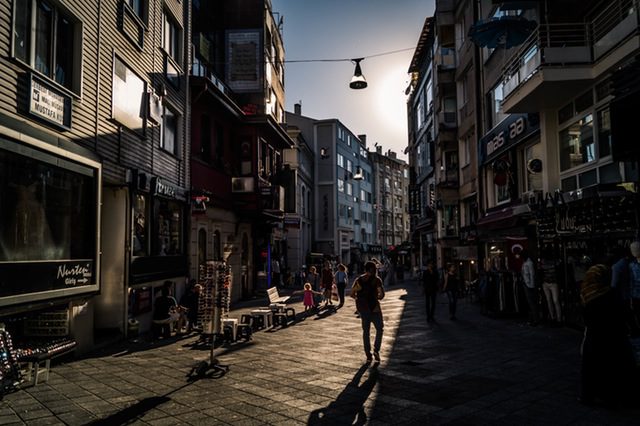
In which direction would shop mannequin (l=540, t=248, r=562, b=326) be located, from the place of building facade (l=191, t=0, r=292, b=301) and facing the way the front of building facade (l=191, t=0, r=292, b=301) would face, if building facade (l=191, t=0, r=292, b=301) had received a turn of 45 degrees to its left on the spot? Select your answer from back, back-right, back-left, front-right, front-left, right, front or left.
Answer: right

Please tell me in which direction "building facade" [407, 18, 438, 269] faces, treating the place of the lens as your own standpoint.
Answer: facing to the left of the viewer

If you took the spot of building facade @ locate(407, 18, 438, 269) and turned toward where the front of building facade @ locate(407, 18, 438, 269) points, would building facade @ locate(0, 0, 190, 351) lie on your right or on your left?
on your left

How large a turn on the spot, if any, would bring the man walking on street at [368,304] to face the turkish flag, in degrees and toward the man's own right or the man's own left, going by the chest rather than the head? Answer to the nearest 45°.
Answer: approximately 135° to the man's own left

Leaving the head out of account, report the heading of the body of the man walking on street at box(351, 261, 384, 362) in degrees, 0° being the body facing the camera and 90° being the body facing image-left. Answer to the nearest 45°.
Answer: approximately 0°

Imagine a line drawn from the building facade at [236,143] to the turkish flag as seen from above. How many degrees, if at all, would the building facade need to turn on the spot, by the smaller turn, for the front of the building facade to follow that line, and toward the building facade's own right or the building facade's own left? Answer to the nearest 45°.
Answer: approximately 45° to the building facade's own right

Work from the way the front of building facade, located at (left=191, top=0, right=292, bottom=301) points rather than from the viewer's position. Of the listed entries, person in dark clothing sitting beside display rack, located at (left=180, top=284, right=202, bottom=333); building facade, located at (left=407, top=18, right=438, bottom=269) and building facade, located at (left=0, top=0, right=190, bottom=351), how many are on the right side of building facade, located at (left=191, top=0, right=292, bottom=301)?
2

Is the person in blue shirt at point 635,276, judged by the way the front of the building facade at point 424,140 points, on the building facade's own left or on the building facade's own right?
on the building facade's own left

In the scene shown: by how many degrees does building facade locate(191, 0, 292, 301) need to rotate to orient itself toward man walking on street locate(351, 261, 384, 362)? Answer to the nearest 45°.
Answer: approximately 90° to its right

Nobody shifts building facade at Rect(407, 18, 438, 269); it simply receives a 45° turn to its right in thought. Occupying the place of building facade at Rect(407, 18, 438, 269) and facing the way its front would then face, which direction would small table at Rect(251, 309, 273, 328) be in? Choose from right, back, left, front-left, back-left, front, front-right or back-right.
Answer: back-left

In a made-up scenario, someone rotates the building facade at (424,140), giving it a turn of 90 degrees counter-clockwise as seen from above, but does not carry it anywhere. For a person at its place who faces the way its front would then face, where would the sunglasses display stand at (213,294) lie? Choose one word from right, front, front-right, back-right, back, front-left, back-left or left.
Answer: front

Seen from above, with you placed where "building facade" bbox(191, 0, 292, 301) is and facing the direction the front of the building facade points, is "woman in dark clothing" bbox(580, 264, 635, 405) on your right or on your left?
on your right

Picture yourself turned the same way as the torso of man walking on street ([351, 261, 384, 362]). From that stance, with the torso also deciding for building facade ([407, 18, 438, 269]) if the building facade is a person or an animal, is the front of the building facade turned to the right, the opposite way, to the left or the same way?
to the right
